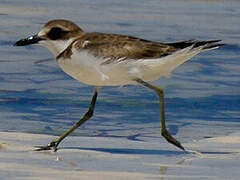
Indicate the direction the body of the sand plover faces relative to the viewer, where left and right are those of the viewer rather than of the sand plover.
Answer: facing to the left of the viewer
